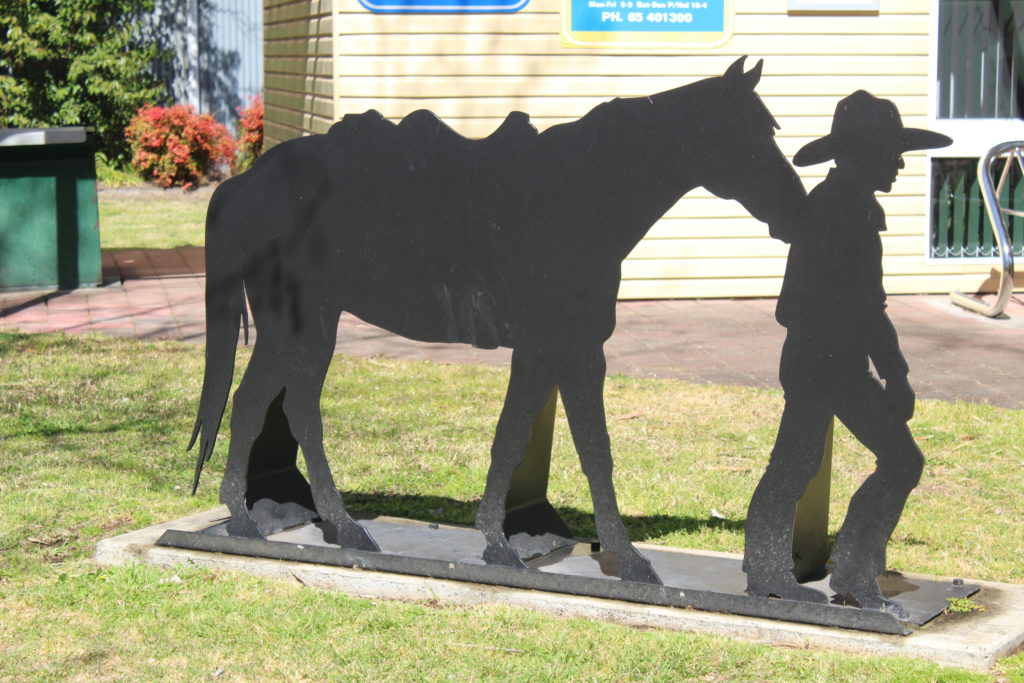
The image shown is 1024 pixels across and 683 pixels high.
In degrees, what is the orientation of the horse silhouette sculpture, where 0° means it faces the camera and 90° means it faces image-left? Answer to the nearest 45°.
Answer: approximately 270°

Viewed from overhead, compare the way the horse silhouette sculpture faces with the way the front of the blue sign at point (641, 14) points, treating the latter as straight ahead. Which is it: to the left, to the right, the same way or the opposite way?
to the left

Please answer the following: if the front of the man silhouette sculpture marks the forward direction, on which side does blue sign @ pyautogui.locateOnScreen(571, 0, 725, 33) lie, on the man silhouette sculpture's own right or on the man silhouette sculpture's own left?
on the man silhouette sculpture's own left

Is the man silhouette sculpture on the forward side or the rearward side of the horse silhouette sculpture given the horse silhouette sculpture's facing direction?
on the forward side

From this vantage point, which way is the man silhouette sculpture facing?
to the viewer's right

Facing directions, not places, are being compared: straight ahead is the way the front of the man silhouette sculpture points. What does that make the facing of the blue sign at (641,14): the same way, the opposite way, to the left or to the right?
to the right

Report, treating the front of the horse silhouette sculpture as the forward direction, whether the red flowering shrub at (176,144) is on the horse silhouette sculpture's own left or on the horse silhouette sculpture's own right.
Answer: on the horse silhouette sculpture's own left

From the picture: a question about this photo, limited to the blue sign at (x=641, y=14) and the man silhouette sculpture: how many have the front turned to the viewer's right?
1

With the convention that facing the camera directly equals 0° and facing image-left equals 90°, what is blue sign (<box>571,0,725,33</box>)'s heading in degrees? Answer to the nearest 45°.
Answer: approximately 0°

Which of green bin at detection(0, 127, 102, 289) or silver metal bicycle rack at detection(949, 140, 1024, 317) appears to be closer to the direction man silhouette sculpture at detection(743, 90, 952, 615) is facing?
the silver metal bicycle rack

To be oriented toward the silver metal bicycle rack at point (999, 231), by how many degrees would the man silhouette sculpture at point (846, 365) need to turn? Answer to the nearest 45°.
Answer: approximately 90° to its left

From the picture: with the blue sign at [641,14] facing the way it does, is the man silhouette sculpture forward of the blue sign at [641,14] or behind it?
forward

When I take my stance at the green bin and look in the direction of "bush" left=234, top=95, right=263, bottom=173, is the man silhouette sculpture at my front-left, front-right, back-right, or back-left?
back-right

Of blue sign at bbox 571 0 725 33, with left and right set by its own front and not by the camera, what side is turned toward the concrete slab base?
front
